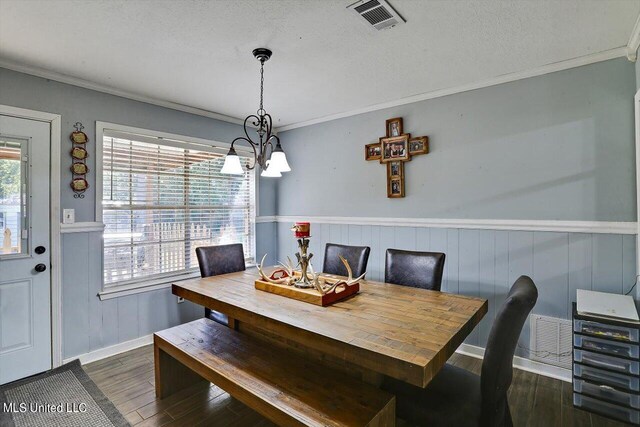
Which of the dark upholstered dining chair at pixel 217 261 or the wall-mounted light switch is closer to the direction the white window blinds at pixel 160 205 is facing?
the dark upholstered dining chair

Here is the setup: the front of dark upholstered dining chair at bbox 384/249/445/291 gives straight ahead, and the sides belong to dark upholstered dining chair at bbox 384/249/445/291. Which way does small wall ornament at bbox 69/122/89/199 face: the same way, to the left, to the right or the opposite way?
to the left

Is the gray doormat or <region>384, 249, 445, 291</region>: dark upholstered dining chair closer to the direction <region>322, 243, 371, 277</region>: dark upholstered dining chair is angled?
the gray doormat

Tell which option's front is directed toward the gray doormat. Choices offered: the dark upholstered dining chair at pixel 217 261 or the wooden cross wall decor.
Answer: the wooden cross wall decor

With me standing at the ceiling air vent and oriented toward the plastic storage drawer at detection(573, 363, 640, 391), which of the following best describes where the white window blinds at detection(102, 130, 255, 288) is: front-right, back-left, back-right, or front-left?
back-left

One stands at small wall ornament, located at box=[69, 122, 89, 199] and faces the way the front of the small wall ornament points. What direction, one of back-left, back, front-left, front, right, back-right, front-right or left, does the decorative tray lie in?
front-left

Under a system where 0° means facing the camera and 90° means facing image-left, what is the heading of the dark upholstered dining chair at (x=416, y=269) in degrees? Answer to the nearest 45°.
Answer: approximately 45°
